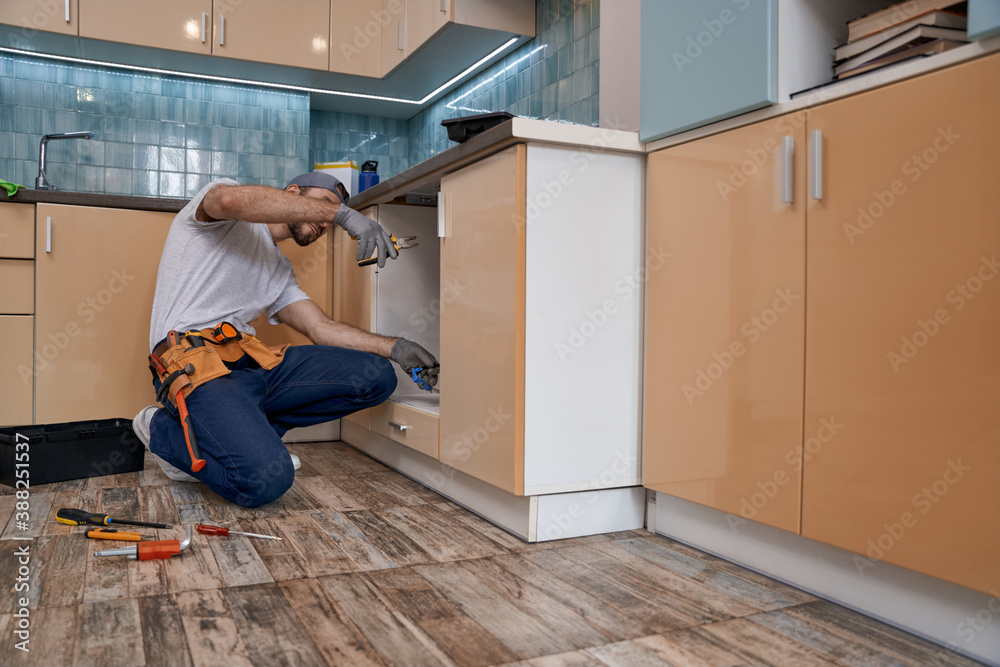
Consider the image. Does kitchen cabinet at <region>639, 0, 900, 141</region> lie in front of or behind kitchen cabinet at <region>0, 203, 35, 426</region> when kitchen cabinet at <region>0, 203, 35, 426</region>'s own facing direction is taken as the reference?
in front

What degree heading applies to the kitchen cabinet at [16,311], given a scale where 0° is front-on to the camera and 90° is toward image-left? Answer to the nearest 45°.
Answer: approximately 0°

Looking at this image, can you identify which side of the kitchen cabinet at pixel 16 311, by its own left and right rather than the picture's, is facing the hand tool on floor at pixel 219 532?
front

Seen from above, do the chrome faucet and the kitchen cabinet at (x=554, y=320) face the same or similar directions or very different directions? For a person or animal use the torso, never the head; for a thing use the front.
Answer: very different directions

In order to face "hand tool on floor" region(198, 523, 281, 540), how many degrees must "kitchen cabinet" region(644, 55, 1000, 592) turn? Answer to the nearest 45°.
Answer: approximately 45° to its right

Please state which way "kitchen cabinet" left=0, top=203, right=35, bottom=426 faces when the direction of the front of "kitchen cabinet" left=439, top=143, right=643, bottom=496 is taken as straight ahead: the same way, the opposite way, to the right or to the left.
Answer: to the left

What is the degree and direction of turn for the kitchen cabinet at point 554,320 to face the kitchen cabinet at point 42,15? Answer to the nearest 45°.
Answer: approximately 90° to its right
